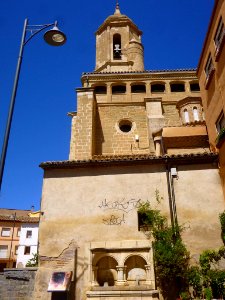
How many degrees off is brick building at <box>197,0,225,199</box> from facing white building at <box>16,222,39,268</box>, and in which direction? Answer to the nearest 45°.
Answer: approximately 45° to its right

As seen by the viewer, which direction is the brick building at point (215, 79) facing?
to the viewer's left

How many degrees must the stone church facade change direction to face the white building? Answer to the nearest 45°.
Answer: approximately 135° to its right

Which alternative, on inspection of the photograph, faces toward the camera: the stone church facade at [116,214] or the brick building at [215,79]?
the stone church facade

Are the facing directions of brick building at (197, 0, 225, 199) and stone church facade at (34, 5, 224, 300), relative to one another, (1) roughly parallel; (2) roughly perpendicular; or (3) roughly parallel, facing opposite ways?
roughly perpendicular

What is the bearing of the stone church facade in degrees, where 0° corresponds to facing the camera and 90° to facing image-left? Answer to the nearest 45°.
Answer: approximately 0°

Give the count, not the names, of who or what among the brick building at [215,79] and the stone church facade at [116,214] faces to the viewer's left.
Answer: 1
